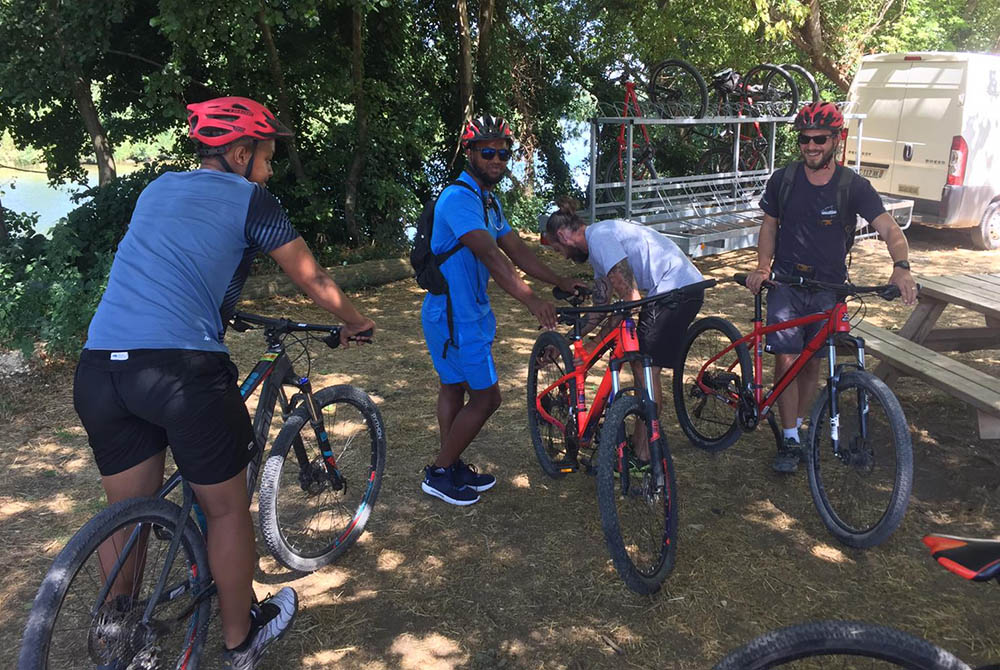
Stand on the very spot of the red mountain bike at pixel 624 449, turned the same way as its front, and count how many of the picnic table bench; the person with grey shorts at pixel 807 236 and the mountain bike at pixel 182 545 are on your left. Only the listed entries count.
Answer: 2

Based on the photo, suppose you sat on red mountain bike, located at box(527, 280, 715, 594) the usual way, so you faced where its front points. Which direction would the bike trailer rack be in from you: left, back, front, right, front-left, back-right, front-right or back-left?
back-left

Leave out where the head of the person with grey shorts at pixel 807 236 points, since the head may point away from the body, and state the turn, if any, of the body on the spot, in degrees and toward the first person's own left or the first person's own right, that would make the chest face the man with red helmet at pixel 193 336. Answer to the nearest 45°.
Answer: approximately 45° to the first person's own right

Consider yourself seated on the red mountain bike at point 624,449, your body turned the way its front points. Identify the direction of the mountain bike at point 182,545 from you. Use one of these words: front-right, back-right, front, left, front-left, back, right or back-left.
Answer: right

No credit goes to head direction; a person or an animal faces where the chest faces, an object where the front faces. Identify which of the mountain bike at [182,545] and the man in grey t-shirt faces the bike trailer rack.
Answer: the mountain bike

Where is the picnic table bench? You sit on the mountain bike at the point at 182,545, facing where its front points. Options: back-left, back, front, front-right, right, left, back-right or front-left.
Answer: front-right

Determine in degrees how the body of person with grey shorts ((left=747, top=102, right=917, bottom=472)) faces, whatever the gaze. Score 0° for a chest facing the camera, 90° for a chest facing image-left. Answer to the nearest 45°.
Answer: approximately 0°

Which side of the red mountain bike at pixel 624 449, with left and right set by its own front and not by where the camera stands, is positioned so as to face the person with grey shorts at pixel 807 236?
left

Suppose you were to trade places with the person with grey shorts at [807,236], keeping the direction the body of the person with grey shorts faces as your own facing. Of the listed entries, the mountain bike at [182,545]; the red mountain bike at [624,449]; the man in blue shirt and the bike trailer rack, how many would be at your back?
1

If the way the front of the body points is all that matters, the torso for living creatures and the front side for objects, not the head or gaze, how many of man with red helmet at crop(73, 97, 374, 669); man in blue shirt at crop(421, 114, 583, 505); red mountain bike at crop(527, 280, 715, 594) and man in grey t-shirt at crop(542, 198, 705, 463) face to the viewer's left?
1

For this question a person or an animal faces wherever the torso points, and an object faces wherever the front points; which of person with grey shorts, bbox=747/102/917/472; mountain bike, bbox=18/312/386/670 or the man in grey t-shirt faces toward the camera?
the person with grey shorts

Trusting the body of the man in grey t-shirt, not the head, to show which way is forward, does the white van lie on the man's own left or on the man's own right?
on the man's own right

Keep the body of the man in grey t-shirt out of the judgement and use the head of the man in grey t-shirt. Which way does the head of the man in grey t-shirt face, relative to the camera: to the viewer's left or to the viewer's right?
to the viewer's left

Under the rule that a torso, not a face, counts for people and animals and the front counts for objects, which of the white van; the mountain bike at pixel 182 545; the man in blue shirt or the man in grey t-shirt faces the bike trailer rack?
the mountain bike

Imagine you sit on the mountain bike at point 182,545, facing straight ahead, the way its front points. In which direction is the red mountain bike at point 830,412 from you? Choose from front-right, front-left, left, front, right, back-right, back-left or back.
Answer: front-right

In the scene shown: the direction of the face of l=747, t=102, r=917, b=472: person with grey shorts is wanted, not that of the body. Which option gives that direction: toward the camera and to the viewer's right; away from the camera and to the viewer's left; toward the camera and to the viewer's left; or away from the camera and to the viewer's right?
toward the camera and to the viewer's left

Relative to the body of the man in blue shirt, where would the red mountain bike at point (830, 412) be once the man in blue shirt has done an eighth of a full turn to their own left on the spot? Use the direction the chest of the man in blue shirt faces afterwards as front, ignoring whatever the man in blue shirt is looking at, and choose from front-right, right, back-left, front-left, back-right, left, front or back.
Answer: front

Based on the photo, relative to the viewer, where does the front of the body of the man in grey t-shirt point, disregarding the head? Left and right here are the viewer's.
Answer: facing to the left of the viewer

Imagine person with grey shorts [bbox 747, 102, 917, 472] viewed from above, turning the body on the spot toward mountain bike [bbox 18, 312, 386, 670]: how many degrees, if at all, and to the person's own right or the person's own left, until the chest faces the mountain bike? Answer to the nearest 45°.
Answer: approximately 45° to the person's own right

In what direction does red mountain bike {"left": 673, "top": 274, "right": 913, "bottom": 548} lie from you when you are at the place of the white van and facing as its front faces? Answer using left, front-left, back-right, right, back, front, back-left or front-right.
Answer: back-right
